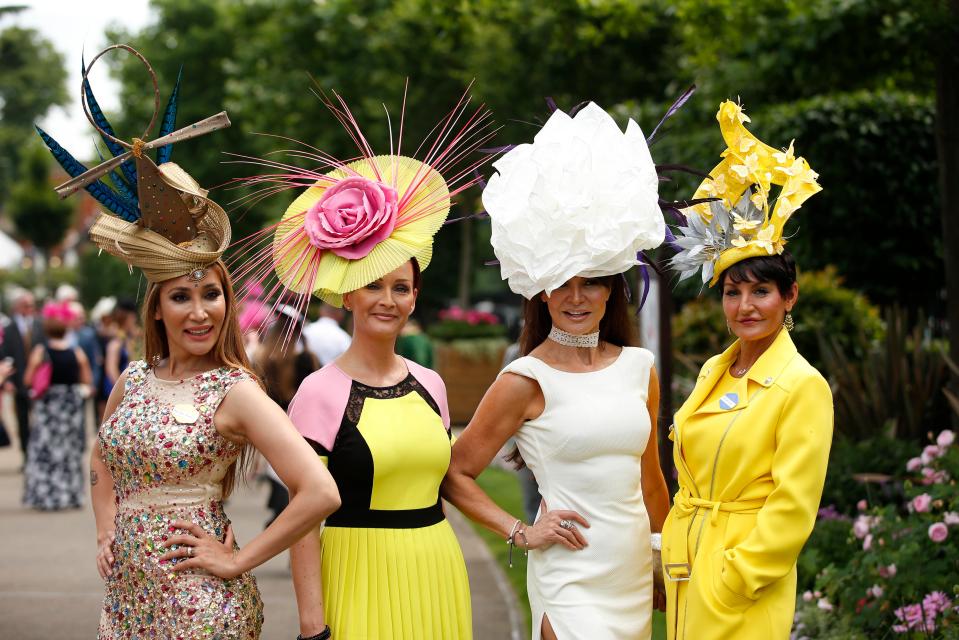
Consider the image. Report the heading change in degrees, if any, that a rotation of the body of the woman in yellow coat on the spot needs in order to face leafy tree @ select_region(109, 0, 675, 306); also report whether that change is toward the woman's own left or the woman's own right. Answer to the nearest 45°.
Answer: approximately 135° to the woman's own right

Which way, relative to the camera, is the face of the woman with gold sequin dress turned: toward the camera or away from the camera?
toward the camera

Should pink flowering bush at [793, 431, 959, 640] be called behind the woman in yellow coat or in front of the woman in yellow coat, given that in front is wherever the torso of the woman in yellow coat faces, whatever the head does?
behind

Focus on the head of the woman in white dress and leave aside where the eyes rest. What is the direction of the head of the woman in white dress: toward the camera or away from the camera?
toward the camera

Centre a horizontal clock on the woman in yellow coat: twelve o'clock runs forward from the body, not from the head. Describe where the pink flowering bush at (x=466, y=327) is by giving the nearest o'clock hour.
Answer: The pink flowering bush is roughly at 4 o'clock from the woman in yellow coat.

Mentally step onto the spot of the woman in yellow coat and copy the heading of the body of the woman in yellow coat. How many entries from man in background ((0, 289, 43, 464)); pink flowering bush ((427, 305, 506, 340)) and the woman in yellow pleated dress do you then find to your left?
0

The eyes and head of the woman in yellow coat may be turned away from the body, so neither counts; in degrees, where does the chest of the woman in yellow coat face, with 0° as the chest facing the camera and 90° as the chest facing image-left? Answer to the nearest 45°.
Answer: approximately 45°

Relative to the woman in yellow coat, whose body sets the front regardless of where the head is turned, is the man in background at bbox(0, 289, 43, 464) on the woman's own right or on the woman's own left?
on the woman's own right

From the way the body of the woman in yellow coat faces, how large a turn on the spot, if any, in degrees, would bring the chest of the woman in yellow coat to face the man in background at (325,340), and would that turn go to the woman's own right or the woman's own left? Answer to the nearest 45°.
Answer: approximately 90° to the woman's own right

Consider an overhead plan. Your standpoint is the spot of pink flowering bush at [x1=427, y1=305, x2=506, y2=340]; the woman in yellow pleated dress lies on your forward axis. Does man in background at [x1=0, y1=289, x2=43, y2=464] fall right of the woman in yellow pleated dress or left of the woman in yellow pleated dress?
right

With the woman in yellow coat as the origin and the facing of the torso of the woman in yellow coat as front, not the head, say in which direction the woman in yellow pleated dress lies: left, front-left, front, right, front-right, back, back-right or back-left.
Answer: front-right

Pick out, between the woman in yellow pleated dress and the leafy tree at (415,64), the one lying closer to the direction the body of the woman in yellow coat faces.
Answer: the woman in yellow pleated dress

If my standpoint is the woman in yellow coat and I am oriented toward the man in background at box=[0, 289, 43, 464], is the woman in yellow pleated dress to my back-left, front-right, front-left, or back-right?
front-left

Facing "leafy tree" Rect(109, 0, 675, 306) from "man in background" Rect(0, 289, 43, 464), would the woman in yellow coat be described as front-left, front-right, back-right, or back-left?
back-right
